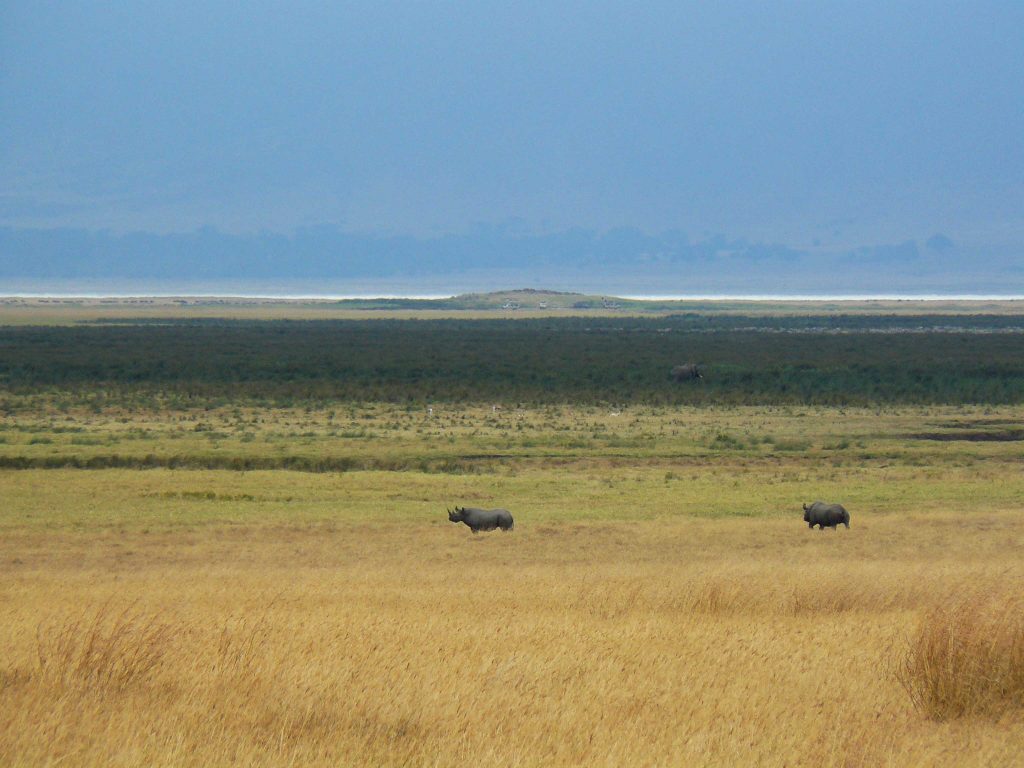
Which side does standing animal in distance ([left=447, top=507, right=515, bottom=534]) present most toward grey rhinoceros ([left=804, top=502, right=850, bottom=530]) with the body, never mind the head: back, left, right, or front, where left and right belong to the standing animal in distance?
back

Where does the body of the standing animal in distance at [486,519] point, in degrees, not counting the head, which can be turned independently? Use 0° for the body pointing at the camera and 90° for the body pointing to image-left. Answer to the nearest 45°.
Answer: approximately 90°
